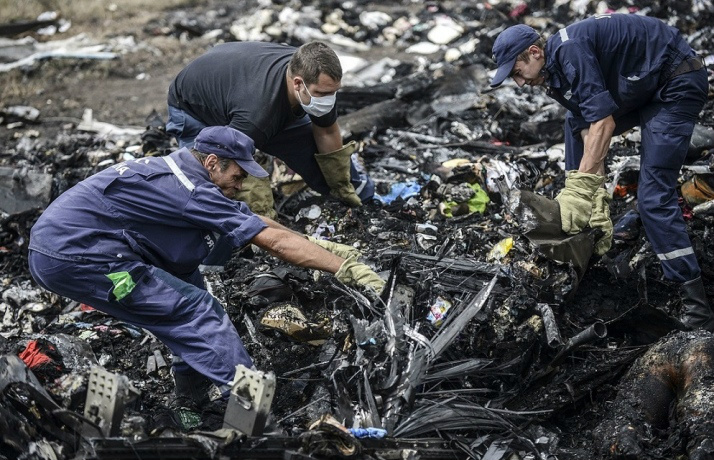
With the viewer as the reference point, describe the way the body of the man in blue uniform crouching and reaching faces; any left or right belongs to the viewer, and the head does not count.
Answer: facing to the right of the viewer

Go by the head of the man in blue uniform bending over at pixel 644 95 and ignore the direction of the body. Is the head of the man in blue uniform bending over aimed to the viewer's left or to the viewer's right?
to the viewer's left

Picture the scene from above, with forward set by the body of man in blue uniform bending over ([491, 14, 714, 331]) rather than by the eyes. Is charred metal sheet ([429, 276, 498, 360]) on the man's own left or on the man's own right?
on the man's own left

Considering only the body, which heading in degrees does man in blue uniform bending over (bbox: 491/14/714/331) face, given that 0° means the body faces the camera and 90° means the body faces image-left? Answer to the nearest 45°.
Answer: approximately 90°

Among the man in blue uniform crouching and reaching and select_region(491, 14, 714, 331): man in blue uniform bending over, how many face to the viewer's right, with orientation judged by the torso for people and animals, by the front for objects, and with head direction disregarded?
1

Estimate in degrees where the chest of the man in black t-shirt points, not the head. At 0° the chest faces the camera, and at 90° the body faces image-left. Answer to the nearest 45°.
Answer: approximately 315°

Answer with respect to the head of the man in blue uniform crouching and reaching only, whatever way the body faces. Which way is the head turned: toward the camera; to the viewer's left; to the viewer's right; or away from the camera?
to the viewer's right

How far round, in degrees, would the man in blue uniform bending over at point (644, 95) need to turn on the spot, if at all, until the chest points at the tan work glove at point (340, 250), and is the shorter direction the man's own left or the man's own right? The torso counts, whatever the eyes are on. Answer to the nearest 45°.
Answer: approximately 45° to the man's own left

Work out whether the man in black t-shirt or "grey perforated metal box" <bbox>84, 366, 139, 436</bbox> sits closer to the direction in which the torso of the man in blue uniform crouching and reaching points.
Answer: the man in black t-shirt

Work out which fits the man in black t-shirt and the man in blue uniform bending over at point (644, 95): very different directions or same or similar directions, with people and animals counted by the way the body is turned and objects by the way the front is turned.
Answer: very different directions
